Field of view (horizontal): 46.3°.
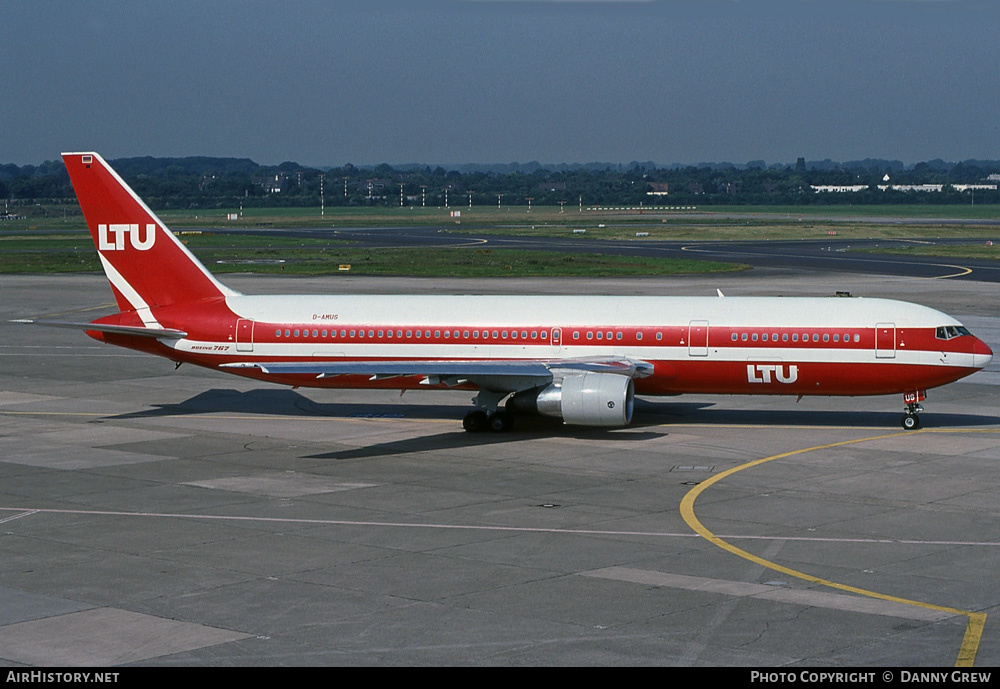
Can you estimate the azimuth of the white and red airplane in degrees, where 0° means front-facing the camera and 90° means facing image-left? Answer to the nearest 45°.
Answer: approximately 270°
